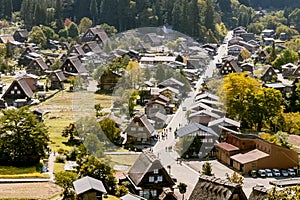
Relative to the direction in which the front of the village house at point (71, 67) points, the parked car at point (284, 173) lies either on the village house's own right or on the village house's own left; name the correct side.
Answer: on the village house's own left

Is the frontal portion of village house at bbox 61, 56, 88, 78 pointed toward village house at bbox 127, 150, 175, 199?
no

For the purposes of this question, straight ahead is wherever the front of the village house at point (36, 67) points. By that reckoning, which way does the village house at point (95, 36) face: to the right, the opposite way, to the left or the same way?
the same way

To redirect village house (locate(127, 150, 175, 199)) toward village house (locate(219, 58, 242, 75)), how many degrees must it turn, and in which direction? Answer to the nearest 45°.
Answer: approximately 135° to its left

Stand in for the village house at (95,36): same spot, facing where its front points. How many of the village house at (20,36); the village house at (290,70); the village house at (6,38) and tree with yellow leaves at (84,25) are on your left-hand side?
1

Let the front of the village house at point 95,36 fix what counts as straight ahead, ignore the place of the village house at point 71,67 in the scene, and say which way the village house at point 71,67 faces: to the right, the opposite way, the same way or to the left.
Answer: the same way

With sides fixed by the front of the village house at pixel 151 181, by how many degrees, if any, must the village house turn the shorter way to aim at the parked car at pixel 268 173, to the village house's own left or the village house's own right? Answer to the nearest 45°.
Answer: approximately 90° to the village house's own left

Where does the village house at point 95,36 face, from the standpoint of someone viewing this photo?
facing the viewer and to the left of the viewer

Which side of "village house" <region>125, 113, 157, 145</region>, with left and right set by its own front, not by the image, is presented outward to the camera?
front

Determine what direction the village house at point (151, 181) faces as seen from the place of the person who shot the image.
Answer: facing the viewer and to the right of the viewer

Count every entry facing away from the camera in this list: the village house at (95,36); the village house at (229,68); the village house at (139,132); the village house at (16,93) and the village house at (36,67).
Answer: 0

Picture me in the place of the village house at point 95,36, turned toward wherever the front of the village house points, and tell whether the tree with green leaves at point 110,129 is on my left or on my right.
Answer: on my left

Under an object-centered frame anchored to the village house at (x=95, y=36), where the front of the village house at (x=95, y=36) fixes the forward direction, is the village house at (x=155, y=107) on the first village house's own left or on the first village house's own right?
on the first village house's own left

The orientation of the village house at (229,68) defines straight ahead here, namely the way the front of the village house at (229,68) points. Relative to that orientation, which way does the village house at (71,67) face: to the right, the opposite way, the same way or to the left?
the same way

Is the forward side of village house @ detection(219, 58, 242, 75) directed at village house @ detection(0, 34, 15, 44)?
no

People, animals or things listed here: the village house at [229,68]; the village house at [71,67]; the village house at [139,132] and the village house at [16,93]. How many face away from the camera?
0

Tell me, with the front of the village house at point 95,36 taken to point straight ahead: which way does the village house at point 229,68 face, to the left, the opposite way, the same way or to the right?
the same way

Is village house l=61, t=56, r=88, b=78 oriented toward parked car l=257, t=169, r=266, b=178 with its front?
no
